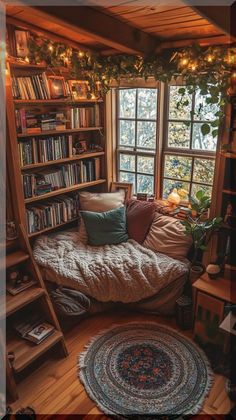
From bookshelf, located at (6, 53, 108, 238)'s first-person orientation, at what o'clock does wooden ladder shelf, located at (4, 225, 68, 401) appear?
The wooden ladder shelf is roughly at 2 o'clock from the bookshelf.

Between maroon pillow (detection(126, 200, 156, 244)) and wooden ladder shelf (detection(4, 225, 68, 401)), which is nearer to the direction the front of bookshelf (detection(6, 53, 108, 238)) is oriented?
the maroon pillow

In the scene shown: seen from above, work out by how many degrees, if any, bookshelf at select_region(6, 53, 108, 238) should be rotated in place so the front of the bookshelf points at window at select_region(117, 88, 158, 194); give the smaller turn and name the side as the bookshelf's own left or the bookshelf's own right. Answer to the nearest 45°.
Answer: approximately 45° to the bookshelf's own left

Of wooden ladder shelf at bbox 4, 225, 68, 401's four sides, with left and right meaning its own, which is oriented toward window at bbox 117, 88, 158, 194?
left

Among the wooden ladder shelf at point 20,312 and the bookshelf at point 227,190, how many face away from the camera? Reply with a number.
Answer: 0

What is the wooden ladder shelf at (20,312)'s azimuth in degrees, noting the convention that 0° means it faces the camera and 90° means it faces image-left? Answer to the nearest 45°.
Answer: approximately 315°

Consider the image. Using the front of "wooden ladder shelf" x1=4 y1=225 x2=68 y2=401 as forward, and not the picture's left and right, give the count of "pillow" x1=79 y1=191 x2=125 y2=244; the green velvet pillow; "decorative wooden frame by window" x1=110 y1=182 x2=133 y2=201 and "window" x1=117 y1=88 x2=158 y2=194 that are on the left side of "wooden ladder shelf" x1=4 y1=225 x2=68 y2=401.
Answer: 4

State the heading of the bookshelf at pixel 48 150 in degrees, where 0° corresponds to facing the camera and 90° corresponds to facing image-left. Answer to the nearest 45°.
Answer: approximately 315°

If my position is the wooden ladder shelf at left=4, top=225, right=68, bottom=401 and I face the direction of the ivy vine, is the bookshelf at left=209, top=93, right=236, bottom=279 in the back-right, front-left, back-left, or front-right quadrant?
front-right

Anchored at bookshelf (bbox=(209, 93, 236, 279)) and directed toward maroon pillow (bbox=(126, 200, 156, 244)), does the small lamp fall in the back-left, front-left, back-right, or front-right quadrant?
front-right

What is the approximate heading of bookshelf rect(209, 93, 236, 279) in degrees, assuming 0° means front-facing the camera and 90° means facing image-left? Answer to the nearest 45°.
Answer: approximately 45°

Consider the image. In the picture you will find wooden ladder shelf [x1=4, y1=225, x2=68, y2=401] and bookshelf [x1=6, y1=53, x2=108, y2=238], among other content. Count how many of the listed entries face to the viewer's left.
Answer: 0

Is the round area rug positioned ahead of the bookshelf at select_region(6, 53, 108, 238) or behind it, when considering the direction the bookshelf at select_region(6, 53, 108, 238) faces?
ahead
